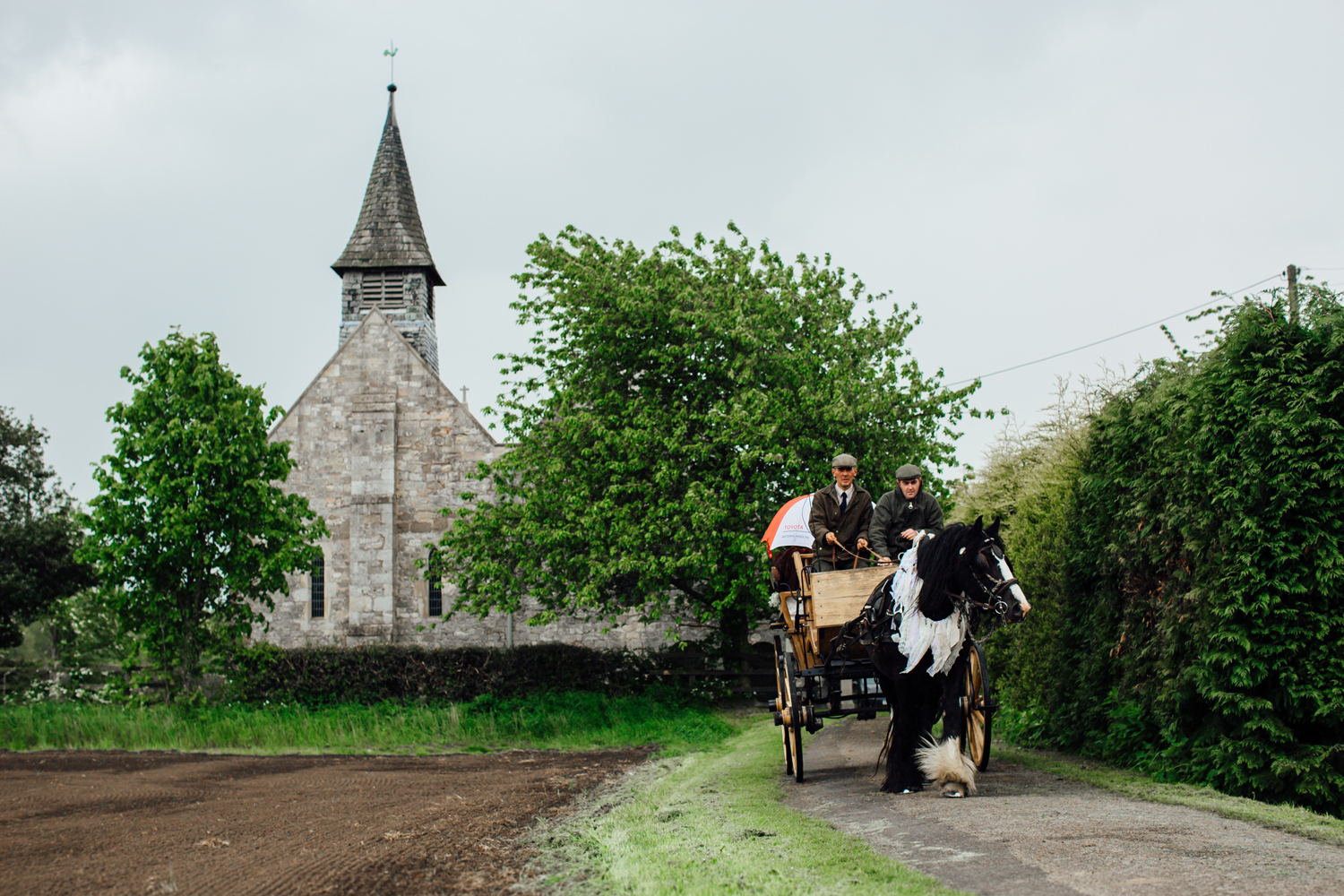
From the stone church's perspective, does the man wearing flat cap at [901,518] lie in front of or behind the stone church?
in front

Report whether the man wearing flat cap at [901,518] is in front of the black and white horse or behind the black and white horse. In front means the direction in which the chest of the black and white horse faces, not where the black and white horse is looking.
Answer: behind

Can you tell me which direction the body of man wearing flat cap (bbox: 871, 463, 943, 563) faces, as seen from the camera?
toward the camera

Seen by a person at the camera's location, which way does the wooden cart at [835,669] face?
facing the viewer

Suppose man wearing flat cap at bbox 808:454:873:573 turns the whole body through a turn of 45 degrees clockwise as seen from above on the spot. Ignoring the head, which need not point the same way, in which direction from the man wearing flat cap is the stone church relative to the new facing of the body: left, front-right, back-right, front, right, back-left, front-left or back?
right

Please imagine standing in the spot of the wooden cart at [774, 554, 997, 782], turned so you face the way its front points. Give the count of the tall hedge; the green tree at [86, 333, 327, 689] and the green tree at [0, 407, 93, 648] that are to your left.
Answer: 1

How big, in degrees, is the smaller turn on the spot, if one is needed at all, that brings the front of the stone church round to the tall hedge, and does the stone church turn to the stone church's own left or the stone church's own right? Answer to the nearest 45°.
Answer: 0° — it already faces it

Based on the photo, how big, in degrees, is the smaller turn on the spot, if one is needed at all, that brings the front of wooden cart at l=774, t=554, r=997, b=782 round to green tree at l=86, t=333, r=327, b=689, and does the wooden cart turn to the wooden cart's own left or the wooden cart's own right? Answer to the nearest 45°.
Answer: approximately 135° to the wooden cart's own right
